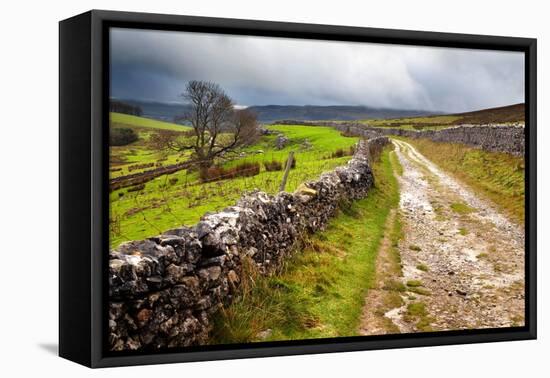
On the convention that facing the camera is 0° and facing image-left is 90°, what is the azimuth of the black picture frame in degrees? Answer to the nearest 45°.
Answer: approximately 315°
